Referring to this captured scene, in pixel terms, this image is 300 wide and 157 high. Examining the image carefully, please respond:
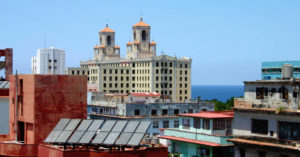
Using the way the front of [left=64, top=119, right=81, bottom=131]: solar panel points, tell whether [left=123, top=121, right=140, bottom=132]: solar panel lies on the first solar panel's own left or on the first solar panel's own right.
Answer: on the first solar panel's own left

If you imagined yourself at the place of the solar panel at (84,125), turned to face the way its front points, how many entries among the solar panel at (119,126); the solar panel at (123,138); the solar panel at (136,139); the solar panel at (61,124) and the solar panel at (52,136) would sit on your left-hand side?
3

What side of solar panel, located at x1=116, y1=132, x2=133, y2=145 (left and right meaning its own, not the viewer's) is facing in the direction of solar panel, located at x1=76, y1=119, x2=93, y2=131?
right

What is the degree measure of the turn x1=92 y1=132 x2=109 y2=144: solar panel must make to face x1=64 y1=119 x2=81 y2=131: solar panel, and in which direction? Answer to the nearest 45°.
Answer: approximately 90° to its right

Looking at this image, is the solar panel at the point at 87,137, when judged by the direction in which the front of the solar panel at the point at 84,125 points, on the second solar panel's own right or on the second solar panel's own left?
on the second solar panel's own left

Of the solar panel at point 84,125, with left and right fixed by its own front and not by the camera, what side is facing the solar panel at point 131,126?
left

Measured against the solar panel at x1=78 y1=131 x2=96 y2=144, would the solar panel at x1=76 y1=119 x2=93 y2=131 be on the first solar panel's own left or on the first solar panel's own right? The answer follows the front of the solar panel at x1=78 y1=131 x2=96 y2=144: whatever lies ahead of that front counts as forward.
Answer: on the first solar panel's own right

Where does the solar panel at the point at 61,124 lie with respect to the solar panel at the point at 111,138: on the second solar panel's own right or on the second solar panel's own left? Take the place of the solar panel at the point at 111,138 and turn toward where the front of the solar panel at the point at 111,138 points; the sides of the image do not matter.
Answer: on the second solar panel's own right

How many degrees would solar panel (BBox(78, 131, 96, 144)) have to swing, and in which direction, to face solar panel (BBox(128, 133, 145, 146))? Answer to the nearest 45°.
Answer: approximately 90° to its left

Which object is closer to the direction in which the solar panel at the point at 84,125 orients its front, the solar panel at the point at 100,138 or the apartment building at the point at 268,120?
the solar panel

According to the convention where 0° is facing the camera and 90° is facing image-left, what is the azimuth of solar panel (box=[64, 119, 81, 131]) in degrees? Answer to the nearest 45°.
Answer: approximately 45°
